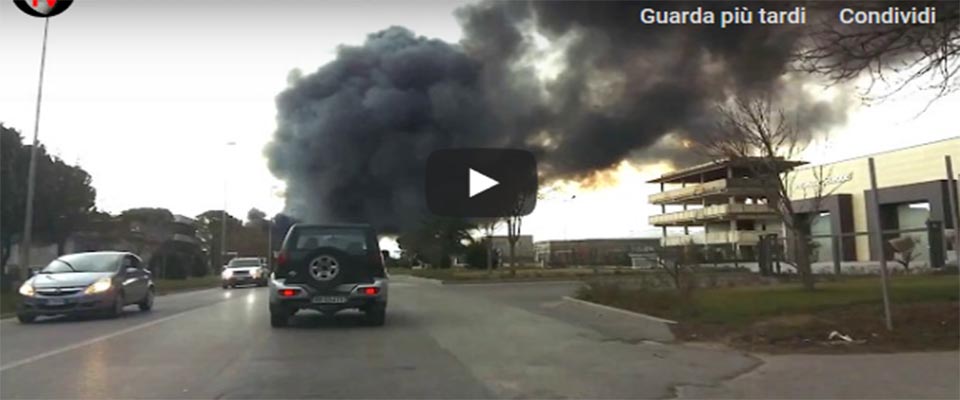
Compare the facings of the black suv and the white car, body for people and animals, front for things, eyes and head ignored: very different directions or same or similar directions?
very different directions

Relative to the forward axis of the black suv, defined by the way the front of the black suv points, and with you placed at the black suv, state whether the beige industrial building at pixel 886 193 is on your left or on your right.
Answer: on your right

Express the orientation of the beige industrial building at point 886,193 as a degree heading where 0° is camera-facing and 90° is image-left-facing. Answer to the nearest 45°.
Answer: approximately 45°

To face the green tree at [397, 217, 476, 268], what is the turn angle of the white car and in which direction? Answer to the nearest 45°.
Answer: approximately 135° to its left

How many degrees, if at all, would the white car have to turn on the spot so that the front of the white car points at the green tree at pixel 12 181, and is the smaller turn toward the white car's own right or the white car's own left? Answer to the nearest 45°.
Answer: approximately 90° to the white car's own right

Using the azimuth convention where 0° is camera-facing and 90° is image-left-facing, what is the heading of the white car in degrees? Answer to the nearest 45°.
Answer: approximately 0°

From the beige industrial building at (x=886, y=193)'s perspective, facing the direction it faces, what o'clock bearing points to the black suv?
The black suv is roughly at 11 o'clock from the beige industrial building.

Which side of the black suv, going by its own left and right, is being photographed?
back

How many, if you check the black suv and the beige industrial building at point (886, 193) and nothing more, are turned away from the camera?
1

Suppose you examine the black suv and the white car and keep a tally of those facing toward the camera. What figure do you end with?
1

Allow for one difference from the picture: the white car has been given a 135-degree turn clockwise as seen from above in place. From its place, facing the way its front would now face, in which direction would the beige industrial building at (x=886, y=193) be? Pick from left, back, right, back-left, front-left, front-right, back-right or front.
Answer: back-right
